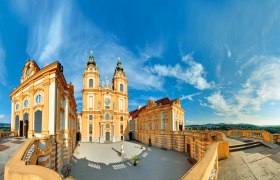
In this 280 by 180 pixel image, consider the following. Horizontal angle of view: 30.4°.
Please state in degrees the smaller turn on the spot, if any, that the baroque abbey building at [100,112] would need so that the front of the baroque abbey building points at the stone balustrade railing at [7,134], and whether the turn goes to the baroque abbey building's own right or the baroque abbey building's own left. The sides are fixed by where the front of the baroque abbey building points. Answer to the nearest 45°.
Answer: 0° — it already faces it

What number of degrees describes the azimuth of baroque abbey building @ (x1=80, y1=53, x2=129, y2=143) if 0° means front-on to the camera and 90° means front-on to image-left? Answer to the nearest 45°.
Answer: approximately 0°
